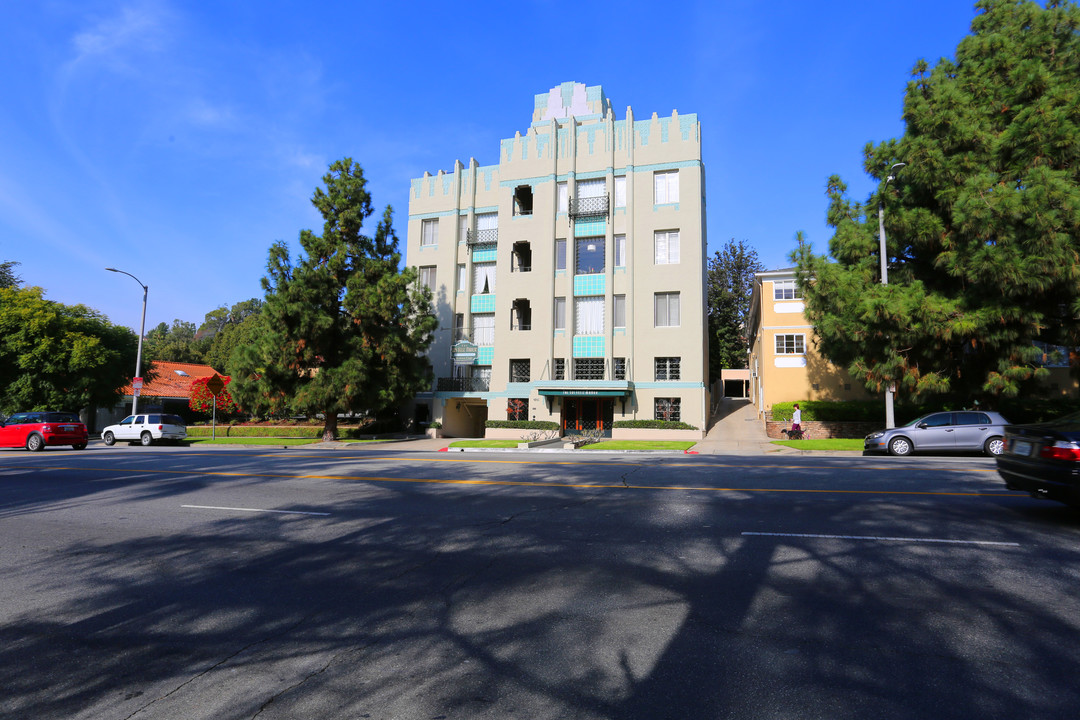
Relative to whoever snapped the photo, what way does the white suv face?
facing away from the viewer and to the left of the viewer

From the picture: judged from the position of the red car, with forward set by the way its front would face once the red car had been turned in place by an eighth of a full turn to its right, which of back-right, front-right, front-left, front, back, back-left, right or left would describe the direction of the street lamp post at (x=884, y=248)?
back-right

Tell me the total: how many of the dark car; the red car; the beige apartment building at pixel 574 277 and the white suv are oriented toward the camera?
1

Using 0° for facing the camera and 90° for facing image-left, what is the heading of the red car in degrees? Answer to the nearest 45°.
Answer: approximately 135°

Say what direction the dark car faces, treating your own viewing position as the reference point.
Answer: facing away from the viewer and to the right of the viewer

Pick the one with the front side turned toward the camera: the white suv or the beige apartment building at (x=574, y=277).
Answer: the beige apartment building

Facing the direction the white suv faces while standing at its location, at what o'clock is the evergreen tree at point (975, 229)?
The evergreen tree is roughly at 6 o'clock from the white suv.

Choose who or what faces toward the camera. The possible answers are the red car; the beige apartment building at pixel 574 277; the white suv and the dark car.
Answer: the beige apartment building

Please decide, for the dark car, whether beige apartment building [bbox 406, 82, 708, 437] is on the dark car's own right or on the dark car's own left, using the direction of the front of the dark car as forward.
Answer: on the dark car's own left

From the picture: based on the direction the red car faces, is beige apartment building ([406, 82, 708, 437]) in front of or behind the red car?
behind

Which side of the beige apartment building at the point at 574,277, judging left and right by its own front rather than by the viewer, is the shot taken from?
front

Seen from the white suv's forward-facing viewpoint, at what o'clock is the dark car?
The dark car is roughly at 7 o'clock from the white suv.

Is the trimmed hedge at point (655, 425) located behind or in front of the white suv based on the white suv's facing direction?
behind

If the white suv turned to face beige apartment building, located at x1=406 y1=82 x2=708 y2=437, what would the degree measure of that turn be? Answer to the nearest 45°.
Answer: approximately 135° to its right

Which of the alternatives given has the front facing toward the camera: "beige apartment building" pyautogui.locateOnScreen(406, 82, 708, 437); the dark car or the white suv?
the beige apartment building

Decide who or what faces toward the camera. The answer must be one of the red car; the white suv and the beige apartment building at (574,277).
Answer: the beige apartment building

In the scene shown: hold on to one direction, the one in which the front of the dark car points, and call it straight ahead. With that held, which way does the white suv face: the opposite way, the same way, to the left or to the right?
the opposite way
